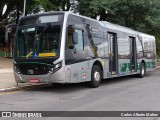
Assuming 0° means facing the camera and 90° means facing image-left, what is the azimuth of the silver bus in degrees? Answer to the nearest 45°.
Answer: approximately 45°
